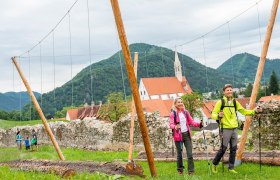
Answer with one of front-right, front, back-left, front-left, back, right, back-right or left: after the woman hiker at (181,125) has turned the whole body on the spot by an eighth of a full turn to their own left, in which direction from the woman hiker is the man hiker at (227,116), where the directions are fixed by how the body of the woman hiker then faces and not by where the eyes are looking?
front-left

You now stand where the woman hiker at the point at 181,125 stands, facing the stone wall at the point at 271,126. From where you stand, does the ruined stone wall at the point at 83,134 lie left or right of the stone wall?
left

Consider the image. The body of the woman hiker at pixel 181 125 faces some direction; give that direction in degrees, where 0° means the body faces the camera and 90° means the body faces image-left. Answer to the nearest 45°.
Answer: approximately 0°

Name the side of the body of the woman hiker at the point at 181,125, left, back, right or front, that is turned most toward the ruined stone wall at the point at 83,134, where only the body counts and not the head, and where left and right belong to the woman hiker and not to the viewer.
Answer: back

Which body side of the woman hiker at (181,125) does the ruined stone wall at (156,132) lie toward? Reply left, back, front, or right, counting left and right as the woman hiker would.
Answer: back

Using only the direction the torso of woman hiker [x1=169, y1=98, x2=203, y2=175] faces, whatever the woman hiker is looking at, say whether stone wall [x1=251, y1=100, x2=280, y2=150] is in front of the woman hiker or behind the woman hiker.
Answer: behind
